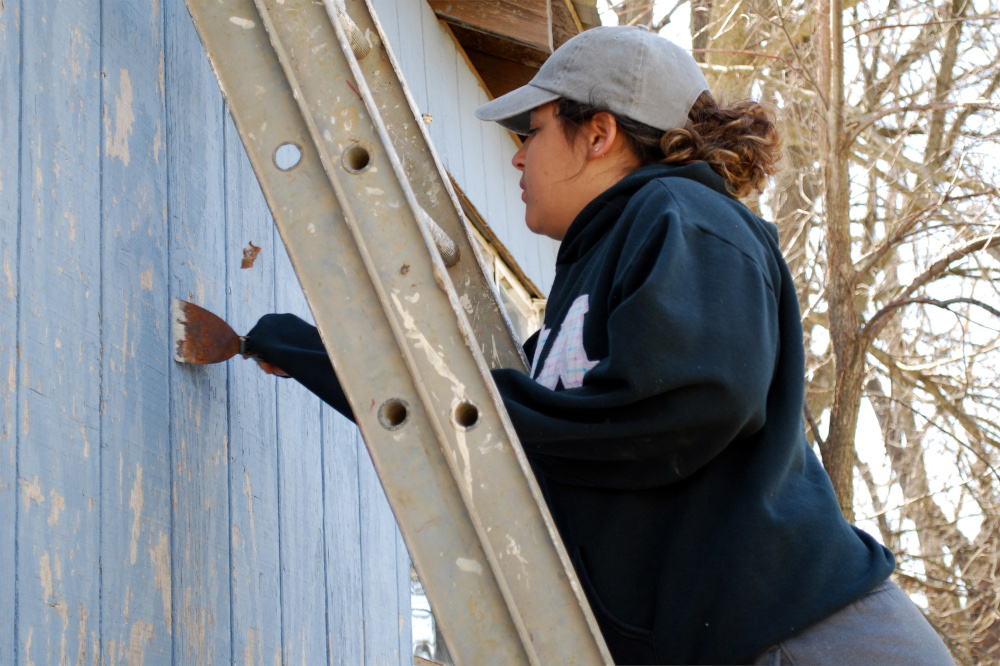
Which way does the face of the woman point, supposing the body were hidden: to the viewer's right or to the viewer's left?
to the viewer's left

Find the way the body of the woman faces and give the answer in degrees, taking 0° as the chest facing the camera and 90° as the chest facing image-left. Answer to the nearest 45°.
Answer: approximately 90°
